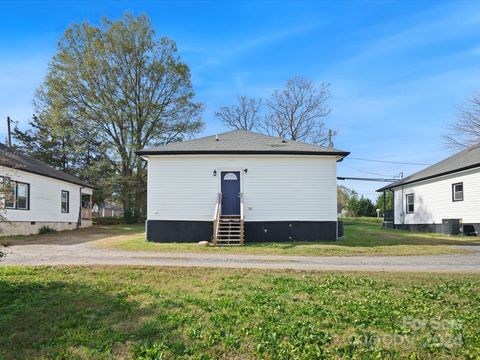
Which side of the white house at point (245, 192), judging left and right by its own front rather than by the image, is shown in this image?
front

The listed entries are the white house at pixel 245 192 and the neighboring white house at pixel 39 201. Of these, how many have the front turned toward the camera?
1

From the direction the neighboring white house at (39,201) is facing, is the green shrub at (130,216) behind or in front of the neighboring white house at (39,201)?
in front

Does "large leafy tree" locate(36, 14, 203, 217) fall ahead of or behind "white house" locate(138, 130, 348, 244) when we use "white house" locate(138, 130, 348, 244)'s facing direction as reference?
behind
